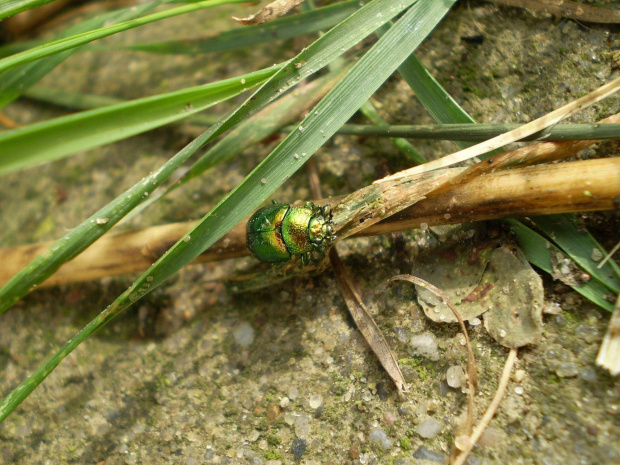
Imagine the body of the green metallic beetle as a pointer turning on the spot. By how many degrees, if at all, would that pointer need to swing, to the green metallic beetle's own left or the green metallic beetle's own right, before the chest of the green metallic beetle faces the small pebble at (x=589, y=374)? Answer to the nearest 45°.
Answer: approximately 45° to the green metallic beetle's own right

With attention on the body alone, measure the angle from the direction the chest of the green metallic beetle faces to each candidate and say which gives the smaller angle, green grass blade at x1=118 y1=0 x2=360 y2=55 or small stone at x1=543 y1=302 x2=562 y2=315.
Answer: the small stone

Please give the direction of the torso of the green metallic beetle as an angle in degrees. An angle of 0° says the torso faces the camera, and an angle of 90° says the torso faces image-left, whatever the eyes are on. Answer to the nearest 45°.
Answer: approximately 270°
